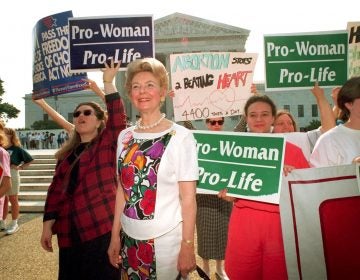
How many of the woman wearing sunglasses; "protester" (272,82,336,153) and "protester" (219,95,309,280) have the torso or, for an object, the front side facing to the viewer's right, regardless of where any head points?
0

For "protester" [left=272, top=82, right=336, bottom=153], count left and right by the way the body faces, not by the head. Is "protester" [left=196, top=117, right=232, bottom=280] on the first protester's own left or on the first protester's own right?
on the first protester's own right

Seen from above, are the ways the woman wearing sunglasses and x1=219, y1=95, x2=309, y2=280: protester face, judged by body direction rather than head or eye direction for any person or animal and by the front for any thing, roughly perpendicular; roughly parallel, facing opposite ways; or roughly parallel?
roughly parallel

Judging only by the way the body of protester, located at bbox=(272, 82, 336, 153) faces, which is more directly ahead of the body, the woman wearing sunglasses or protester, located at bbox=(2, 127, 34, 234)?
the woman wearing sunglasses

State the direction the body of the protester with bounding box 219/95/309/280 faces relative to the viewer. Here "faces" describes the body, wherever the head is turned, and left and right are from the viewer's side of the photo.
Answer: facing the viewer

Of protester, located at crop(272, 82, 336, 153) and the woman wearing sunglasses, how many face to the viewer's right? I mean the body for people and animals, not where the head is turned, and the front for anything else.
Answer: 0

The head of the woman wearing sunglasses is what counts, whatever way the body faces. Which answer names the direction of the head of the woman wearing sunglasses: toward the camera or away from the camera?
toward the camera

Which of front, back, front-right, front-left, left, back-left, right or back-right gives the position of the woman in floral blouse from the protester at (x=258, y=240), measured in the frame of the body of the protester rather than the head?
front-right

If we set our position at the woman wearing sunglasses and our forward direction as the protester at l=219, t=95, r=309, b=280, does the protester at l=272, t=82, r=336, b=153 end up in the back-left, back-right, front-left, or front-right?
front-left

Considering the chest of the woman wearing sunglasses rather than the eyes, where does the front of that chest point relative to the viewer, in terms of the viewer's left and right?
facing the viewer and to the left of the viewer

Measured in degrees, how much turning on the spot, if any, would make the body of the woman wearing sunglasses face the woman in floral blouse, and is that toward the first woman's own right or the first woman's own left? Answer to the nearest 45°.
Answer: approximately 90° to the first woman's own left

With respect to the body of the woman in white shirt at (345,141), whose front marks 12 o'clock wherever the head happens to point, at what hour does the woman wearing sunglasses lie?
The woman wearing sunglasses is roughly at 4 o'clock from the woman in white shirt.

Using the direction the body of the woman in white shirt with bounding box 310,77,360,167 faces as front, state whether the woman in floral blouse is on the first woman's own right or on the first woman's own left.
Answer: on the first woman's own right
